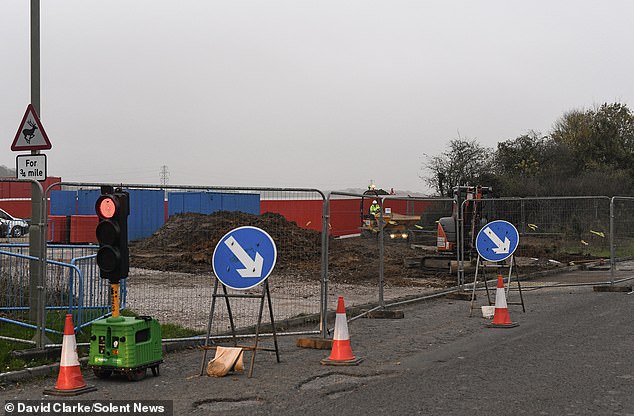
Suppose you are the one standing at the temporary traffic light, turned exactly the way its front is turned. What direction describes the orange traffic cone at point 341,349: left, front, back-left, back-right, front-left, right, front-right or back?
back-left

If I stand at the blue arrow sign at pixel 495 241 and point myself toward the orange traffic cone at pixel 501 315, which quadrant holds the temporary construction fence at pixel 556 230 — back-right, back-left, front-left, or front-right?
back-left

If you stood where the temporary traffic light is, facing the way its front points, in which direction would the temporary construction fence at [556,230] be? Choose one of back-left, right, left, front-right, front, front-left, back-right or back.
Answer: back

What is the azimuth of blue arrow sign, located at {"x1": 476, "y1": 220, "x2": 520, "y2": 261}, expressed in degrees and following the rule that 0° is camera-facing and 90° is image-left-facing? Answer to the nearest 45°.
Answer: approximately 0°

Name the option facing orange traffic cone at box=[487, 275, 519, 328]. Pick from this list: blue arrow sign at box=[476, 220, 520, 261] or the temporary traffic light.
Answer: the blue arrow sign

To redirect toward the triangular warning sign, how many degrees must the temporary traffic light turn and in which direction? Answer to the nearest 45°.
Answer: approximately 135° to its right

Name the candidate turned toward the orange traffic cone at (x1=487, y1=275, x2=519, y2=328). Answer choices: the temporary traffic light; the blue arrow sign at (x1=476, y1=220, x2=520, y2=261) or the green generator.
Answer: the blue arrow sign

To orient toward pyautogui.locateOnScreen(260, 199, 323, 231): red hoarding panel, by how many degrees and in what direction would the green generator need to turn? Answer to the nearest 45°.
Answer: approximately 135° to its right

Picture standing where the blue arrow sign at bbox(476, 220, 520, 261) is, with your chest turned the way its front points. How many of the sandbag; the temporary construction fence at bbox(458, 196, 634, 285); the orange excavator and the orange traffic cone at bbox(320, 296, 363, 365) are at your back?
2

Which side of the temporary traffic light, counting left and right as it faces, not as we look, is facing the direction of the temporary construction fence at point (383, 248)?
back

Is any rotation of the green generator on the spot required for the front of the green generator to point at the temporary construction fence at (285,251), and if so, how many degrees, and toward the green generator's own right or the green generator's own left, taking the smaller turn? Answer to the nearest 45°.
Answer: approximately 180°

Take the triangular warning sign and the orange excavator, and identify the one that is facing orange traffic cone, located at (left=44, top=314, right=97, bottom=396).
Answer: the triangular warning sign

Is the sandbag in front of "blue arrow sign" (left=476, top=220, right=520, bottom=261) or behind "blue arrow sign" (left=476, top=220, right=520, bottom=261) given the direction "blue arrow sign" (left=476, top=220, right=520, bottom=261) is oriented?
in front

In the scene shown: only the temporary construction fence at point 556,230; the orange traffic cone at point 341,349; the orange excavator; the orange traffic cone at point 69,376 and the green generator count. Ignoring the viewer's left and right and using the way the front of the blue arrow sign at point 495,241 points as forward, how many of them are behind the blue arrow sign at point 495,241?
2
